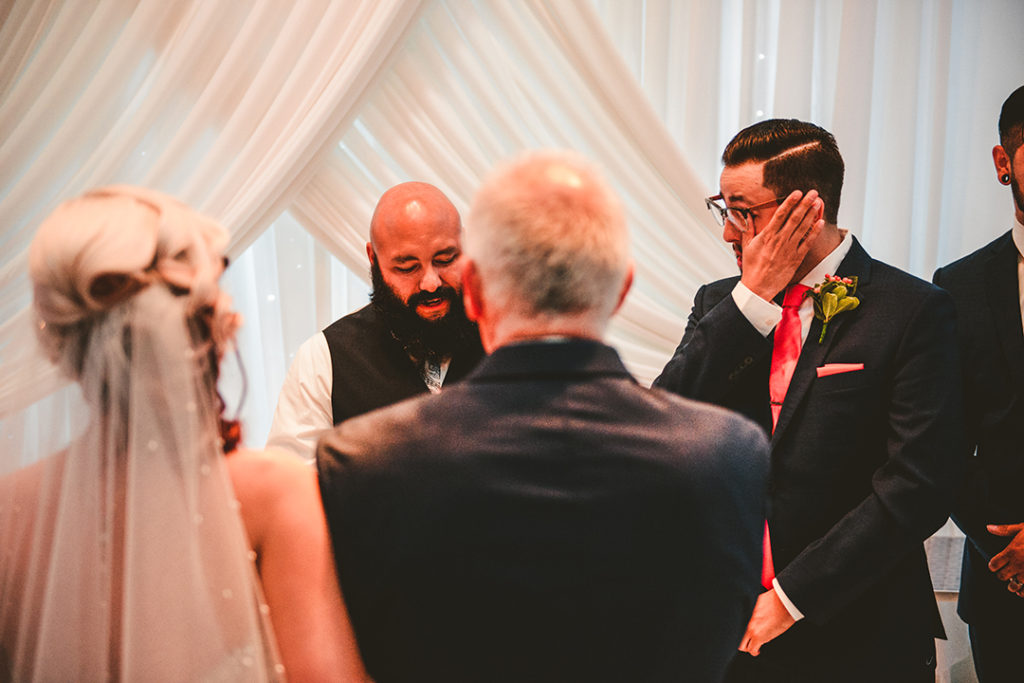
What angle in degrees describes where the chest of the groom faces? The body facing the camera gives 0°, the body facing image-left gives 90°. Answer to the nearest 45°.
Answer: approximately 45°

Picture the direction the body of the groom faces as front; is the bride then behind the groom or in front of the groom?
in front

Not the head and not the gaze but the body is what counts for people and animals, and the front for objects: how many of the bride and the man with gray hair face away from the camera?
2

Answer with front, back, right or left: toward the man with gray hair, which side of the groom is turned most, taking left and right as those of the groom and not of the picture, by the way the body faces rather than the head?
front

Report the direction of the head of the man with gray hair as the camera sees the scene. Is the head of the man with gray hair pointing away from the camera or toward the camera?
away from the camera

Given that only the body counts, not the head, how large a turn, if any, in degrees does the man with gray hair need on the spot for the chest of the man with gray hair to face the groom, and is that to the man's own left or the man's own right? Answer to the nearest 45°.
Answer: approximately 45° to the man's own right

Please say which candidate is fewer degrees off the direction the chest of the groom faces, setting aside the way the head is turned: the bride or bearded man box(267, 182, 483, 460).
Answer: the bride

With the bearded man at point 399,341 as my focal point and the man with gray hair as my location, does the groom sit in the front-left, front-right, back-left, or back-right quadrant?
front-right

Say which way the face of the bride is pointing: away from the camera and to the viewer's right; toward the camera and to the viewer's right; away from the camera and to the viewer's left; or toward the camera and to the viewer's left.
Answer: away from the camera and to the viewer's right

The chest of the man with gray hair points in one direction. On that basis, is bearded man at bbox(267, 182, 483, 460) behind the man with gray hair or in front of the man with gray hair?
in front

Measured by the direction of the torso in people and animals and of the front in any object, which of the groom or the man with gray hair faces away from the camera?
the man with gray hair

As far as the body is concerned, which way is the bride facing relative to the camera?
away from the camera

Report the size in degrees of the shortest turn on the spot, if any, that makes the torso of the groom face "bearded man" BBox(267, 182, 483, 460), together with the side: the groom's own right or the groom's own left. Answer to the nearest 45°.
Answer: approximately 45° to the groom's own right

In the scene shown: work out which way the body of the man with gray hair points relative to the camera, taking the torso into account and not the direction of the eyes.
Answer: away from the camera
